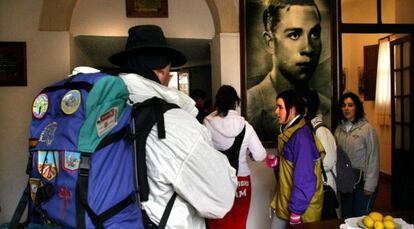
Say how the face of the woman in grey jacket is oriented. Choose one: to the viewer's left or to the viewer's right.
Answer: to the viewer's left

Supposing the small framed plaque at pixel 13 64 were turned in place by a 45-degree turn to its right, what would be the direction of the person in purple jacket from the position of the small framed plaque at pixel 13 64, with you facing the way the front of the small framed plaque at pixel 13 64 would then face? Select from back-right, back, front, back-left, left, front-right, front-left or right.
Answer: left

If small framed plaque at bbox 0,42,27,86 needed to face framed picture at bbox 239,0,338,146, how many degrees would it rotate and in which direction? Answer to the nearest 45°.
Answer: approximately 90° to its left

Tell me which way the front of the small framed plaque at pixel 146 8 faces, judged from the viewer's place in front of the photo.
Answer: facing the viewer

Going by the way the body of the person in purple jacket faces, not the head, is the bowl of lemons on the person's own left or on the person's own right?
on the person's own left

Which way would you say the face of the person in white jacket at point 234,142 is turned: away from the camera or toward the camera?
away from the camera

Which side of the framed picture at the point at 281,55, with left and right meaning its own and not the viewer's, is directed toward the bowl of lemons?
front

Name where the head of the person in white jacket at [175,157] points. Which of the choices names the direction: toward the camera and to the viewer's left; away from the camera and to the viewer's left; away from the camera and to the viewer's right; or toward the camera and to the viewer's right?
away from the camera and to the viewer's right

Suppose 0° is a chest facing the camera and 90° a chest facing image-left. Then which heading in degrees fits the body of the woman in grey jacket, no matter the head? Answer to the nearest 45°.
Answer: approximately 45°

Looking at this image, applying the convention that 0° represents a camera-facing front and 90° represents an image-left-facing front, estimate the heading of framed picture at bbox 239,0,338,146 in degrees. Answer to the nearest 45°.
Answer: approximately 0°

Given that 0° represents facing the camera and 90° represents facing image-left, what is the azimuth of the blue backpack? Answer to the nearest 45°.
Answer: approximately 45°

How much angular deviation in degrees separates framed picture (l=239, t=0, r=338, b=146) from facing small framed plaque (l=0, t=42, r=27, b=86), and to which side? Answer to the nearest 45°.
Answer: approximately 90° to its right

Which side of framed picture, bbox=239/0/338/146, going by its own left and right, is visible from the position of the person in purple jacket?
front
